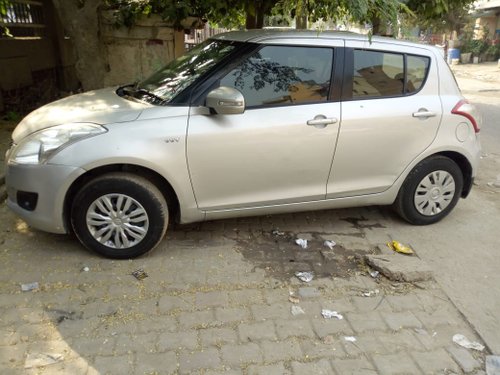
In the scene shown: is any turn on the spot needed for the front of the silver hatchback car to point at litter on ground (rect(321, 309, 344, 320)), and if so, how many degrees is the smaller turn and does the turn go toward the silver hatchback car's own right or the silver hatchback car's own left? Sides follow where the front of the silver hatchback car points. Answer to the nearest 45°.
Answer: approximately 135° to the silver hatchback car's own left

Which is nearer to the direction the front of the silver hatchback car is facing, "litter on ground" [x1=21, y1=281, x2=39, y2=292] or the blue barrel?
the litter on ground

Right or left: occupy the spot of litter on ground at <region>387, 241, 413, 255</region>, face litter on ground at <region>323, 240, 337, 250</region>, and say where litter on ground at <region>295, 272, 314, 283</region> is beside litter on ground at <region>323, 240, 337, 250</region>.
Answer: left

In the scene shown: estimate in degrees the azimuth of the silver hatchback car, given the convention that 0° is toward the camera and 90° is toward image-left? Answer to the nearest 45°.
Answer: approximately 90°

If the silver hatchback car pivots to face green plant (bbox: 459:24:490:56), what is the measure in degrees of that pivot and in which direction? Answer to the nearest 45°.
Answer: approximately 135° to its right

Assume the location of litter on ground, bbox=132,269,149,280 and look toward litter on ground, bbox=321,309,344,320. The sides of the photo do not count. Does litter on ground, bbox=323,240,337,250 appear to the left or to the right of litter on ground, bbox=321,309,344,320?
left

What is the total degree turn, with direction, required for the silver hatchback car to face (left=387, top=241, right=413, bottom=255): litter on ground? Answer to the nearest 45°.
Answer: approximately 180°

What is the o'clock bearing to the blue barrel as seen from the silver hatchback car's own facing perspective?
The blue barrel is roughly at 4 o'clock from the silver hatchback car.

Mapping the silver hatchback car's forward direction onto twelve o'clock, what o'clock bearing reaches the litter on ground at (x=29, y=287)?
The litter on ground is roughly at 11 o'clock from the silver hatchback car.

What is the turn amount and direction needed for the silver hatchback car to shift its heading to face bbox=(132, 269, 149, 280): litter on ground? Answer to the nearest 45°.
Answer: approximately 45° to its left

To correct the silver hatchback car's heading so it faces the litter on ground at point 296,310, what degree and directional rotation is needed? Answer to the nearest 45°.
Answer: approximately 90° to its left

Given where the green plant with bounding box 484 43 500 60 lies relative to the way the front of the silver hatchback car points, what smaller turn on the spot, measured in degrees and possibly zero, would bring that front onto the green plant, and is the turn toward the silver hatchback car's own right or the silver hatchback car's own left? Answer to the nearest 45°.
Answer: approximately 135° to the silver hatchback car's own right

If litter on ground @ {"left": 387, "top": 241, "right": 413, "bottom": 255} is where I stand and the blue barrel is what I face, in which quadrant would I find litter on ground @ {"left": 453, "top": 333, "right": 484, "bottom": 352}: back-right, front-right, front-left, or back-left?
back-right
